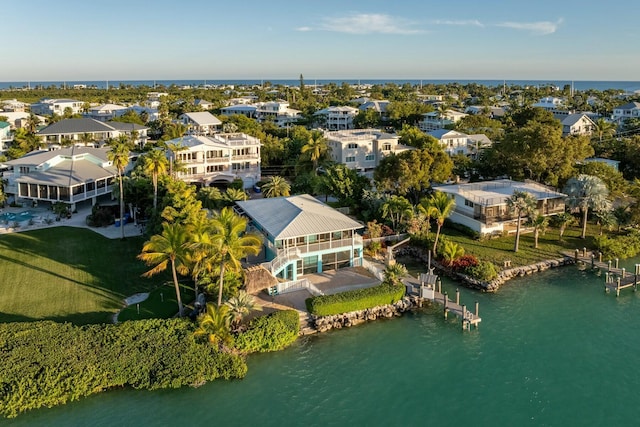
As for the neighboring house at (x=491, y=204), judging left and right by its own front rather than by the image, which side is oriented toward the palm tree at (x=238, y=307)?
right

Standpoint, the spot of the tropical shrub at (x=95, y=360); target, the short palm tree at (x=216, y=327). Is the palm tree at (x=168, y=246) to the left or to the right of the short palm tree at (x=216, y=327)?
left

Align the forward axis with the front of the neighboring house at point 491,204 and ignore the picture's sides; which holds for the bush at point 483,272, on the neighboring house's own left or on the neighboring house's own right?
on the neighboring house's own right

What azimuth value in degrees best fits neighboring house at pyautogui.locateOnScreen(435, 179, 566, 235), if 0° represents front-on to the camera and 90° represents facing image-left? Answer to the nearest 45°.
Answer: approximately 315°

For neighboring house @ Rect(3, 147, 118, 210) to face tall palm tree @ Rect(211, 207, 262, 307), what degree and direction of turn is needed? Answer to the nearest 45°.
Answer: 0° — it already faces it

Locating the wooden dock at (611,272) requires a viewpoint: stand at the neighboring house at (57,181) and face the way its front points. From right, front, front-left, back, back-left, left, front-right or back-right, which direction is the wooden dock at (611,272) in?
front-left

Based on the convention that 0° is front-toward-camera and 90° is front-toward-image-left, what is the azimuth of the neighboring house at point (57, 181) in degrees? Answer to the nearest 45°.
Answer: approximately 0°

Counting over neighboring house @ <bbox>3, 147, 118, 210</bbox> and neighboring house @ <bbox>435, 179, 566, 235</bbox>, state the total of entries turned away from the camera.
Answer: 0

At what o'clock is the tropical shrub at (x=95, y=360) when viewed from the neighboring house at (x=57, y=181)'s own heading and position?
The tropical shrub is roughly at 12 o'clock from the neighboring house.

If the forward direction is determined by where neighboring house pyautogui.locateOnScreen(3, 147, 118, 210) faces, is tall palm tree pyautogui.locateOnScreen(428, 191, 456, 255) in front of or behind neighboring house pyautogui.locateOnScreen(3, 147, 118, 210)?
in front

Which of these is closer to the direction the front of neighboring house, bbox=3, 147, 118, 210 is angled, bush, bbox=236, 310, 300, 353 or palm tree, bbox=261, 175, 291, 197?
the bush
